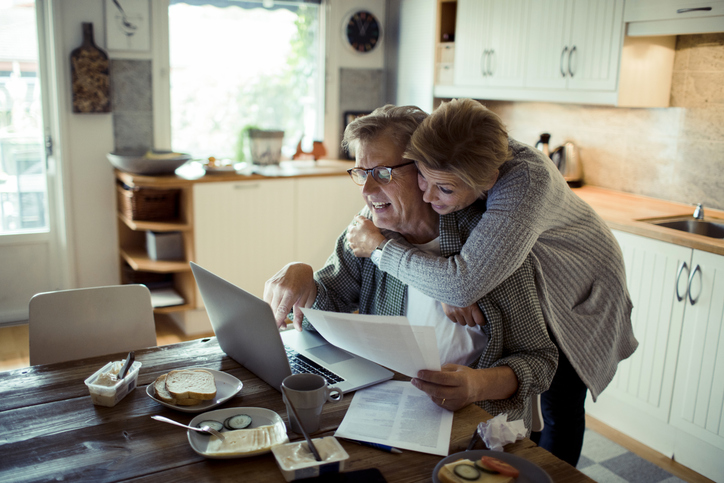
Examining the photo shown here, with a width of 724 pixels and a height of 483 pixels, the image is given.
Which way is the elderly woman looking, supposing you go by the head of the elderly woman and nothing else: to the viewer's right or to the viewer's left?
to the viewer's left

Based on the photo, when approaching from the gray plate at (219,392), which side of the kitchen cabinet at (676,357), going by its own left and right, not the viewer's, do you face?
front

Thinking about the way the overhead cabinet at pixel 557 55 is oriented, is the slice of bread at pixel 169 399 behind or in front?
in front

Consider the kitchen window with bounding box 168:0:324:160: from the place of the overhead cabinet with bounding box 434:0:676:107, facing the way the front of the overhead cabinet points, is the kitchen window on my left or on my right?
on my right

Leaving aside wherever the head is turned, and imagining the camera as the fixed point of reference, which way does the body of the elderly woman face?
to the viewer's left

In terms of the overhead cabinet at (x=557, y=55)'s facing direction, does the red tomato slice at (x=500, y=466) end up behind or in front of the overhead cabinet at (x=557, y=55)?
in front

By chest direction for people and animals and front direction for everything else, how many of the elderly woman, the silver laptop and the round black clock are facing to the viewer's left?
1

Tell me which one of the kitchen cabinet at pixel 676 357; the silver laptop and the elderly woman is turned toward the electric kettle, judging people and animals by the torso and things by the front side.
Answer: the silver laptop

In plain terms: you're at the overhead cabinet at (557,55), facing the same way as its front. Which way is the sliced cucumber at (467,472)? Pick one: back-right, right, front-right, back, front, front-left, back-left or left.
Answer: front-left

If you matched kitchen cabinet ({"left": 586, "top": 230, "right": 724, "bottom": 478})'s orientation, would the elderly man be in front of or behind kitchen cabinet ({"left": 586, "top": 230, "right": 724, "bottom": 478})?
in front

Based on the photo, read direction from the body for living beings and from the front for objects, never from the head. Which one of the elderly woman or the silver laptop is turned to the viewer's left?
the elderly woman

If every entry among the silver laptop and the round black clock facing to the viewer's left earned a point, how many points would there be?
0
